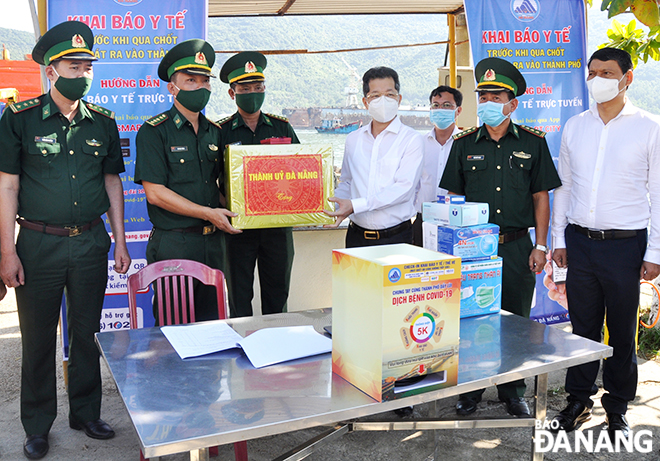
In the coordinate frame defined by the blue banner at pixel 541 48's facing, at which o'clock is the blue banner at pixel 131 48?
the blue banner at pixel 131 48 is roughly at 2 o'clock from the blue banner at pixel 541 48.

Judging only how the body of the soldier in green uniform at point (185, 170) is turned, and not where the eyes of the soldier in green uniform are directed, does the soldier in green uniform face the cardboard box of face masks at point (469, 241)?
yes

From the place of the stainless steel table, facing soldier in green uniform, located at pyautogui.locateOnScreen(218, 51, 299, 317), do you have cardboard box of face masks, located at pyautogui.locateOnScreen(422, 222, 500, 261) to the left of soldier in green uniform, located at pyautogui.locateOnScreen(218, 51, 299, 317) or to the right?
right

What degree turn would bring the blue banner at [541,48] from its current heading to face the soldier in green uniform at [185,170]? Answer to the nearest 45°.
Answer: approximately 45° to its right

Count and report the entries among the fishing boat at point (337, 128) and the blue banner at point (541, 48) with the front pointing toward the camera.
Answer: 1

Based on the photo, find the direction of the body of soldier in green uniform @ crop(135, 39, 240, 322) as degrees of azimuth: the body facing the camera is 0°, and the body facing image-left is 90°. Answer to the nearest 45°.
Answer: approximately 315°

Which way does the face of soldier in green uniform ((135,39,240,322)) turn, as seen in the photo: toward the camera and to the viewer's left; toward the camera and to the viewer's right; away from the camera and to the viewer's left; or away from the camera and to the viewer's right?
toward the camera and to the viewer's right

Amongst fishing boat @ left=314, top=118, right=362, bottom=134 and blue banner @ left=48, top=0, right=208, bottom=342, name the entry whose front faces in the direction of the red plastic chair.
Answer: the blue banner
